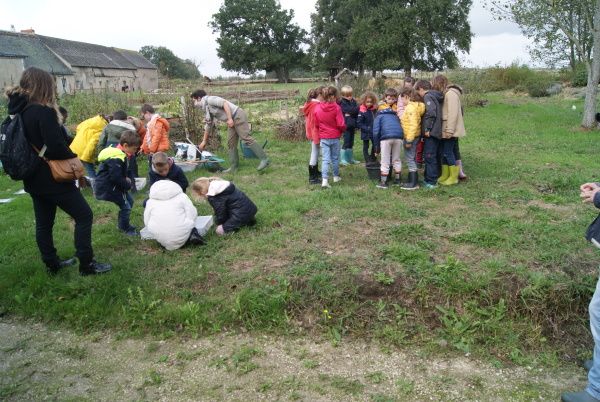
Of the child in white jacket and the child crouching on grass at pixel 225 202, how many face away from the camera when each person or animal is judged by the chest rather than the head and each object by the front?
1

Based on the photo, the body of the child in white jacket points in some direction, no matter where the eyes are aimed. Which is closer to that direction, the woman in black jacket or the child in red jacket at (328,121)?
the child in red jacket

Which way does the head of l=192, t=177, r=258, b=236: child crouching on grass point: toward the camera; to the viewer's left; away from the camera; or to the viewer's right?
to the viewer's left

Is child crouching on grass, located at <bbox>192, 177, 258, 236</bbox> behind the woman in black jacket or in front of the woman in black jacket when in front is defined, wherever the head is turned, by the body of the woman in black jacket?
in front

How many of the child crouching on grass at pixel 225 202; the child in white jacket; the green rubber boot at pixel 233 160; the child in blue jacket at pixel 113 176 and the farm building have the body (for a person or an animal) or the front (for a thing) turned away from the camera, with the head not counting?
1

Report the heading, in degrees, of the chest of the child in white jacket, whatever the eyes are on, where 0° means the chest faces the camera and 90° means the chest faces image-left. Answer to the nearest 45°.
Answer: approximately 180°

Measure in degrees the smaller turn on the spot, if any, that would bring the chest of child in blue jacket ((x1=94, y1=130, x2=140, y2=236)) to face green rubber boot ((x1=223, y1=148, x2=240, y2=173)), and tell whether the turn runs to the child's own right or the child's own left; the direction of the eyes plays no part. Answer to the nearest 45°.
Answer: approximately 45° to the child's own left

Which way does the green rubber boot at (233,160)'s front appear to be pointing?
to the viewer's left

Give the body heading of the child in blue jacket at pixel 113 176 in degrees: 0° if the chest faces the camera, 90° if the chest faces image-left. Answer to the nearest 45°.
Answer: approximately 270°

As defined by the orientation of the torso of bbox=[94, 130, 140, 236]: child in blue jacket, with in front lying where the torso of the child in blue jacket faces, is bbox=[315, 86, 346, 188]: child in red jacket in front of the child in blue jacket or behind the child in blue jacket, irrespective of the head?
in front

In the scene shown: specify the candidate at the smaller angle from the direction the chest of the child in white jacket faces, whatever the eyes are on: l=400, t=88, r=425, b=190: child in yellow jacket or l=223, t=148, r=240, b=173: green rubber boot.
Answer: the green rubber boot

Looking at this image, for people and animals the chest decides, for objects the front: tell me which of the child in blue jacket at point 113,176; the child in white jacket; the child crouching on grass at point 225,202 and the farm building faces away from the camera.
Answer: the child in white jacket
